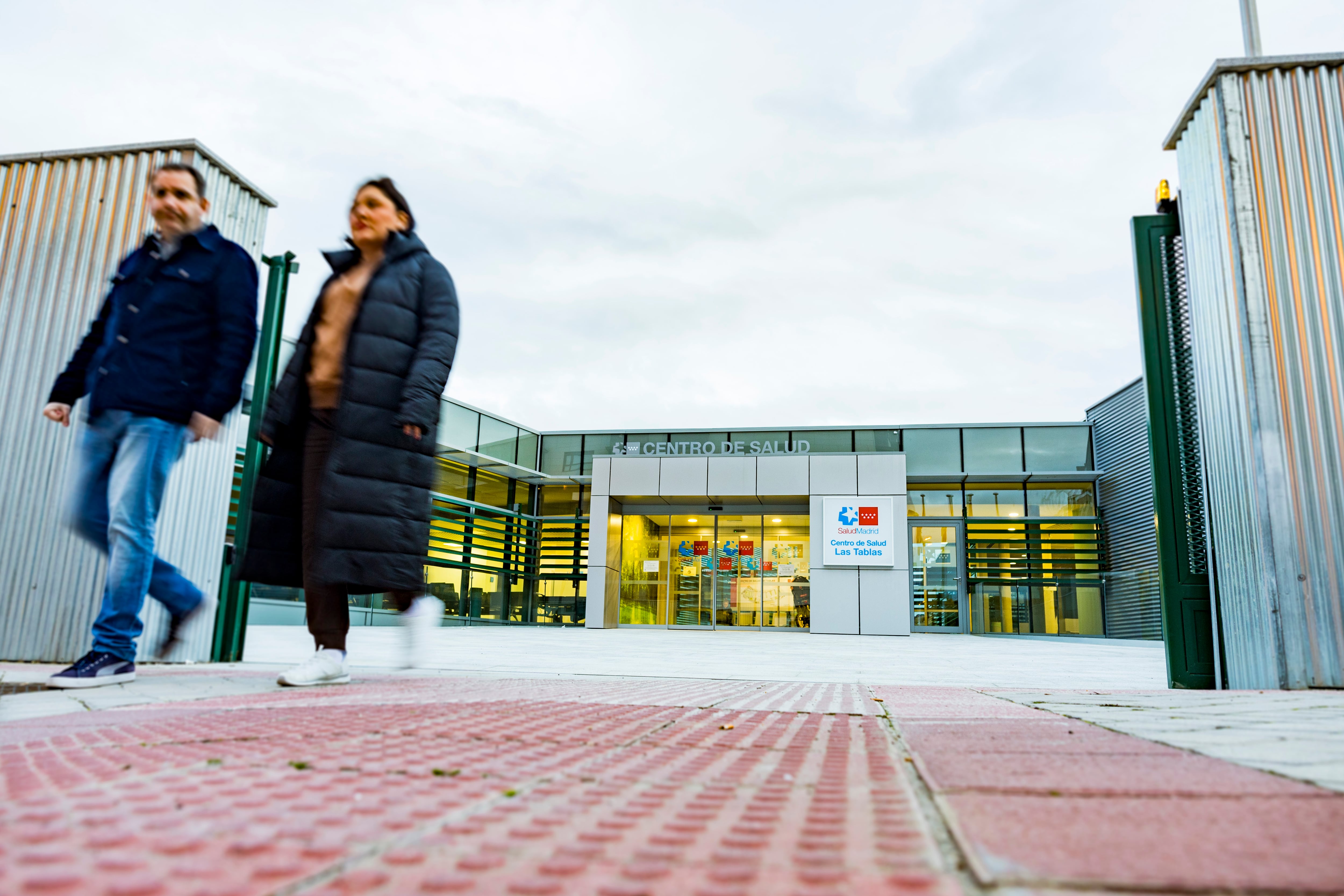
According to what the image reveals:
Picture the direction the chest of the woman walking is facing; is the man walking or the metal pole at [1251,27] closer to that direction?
the man walking

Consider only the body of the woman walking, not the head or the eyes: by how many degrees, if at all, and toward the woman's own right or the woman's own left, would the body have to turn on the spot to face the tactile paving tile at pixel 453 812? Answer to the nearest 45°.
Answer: approximately 45° to the woman's own left

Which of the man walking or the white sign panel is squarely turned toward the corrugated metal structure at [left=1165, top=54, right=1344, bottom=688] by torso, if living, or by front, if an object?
the white sign panel

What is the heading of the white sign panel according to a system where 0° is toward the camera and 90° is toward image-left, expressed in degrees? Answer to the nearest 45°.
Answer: approximately 0°

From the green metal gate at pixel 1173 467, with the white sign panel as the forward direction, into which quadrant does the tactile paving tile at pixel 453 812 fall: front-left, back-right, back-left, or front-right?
back-left

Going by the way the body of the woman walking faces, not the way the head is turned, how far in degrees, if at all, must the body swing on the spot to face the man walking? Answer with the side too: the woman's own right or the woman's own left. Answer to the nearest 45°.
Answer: approximately 45° to the woman's own right

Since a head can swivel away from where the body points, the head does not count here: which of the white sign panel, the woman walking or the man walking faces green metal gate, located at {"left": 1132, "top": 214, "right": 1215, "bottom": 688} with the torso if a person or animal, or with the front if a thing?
the white sign panel

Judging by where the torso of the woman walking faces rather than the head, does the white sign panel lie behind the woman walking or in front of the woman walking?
behind

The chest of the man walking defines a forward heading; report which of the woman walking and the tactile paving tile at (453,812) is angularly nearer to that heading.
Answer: the tactile paving tile

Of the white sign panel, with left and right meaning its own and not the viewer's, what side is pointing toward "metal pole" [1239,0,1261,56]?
front

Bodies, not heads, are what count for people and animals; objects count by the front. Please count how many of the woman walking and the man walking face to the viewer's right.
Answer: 0

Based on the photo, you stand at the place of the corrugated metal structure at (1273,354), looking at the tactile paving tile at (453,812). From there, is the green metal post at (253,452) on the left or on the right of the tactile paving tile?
right

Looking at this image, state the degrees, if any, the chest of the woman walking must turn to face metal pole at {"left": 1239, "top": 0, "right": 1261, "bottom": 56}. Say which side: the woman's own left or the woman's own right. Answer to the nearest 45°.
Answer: approximately 135° to the woman's own left

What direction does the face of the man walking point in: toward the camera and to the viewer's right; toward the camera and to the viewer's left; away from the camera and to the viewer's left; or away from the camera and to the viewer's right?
toward the camera and to the viewer's left
